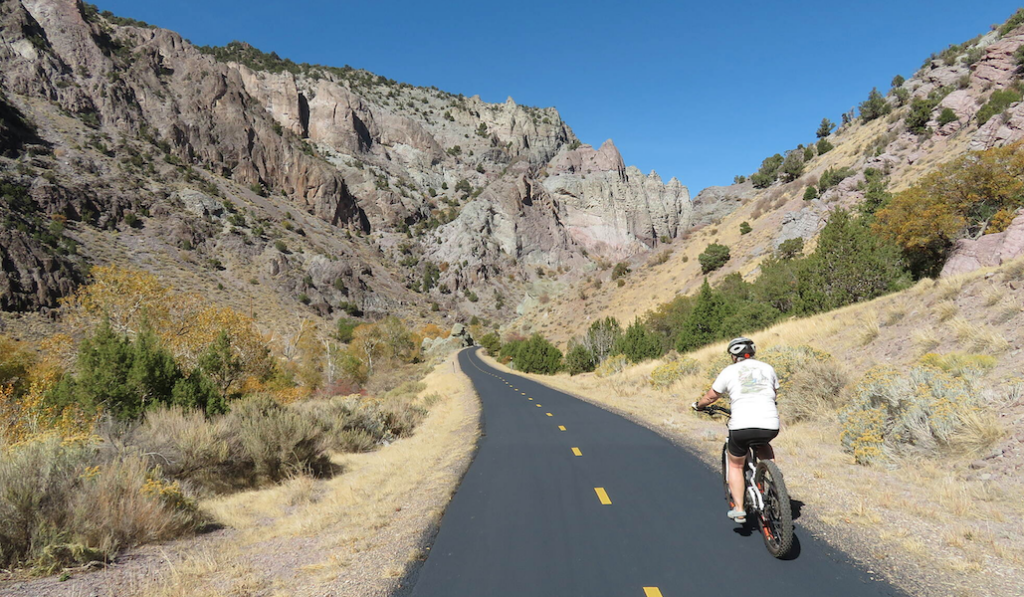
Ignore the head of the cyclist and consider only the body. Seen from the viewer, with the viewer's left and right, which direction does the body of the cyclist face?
facing away from the viewer and to the left of the viewer

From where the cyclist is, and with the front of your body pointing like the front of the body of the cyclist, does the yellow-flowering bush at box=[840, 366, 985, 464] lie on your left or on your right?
on your right

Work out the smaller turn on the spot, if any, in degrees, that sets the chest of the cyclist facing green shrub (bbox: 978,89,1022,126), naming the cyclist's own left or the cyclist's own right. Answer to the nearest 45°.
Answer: approximately 90° to the cyclist's own right

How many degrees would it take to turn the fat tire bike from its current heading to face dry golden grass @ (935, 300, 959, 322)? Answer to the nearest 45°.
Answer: approximately 90° to its right

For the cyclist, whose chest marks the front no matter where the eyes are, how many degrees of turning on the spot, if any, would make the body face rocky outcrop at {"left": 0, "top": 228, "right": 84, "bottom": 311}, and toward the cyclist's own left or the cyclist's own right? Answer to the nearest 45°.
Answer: approximately 45° to the cyclist's own left

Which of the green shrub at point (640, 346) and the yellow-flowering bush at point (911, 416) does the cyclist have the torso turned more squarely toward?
the green shrub

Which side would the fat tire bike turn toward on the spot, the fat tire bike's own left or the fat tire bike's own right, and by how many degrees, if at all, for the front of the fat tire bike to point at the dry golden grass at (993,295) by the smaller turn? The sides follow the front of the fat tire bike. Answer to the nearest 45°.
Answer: approximately 90° to the fat tire bike's own right

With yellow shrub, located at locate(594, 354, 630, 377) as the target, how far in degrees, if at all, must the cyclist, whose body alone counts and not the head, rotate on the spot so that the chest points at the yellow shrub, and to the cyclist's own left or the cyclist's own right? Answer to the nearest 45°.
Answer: approximately 45° to the cyclist's own right

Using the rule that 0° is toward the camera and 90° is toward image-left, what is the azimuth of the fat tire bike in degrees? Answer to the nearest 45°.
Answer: approximately 135°
